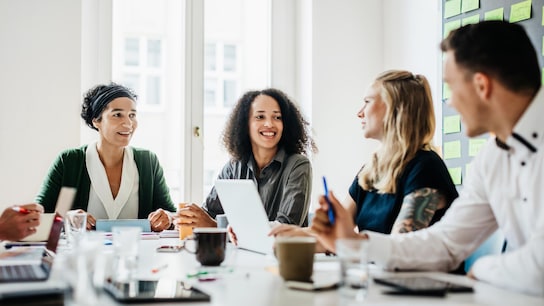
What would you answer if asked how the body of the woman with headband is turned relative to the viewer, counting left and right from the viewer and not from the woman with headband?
facing the viewer

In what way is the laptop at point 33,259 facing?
to the viewer's left

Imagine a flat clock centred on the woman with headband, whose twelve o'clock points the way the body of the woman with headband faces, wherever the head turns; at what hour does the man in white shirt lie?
The man in white shirt is roughly at 11 o'clock from the woman with headband.

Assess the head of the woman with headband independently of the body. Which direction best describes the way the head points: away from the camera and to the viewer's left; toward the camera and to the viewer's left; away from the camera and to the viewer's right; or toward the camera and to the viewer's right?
toward the camera and to the viewer's right

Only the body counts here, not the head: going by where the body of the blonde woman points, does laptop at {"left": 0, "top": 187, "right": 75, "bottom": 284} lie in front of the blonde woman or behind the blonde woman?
in front

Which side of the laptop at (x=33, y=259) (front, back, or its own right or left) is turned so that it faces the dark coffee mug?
back

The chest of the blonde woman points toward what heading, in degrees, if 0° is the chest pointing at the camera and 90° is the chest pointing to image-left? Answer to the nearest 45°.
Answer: approximately 45°

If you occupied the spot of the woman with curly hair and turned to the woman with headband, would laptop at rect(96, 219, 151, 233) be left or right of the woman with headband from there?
left

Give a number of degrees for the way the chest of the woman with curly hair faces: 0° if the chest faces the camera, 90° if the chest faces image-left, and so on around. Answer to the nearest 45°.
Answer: approximately 45°

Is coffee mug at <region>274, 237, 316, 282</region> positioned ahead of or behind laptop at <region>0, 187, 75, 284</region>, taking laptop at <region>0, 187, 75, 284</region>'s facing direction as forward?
behind

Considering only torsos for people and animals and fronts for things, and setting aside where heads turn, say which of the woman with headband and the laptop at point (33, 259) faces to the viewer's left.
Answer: the laptop

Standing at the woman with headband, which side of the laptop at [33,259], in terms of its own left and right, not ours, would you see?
right

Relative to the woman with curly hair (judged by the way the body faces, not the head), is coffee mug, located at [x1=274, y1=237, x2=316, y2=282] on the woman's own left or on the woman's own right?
on the woman's own left

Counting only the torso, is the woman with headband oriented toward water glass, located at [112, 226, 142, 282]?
yes

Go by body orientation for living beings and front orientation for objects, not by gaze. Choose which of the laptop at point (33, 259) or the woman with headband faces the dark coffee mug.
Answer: the woman with headband

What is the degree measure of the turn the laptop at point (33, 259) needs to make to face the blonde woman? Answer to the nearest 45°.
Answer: approximately 180°

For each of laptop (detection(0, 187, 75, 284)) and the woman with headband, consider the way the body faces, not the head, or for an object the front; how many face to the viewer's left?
1

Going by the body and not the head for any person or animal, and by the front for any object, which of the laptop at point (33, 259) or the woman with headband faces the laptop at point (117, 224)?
the woman with headband

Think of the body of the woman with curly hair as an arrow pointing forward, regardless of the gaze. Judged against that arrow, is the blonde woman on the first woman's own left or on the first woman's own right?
on the first woman's own left
